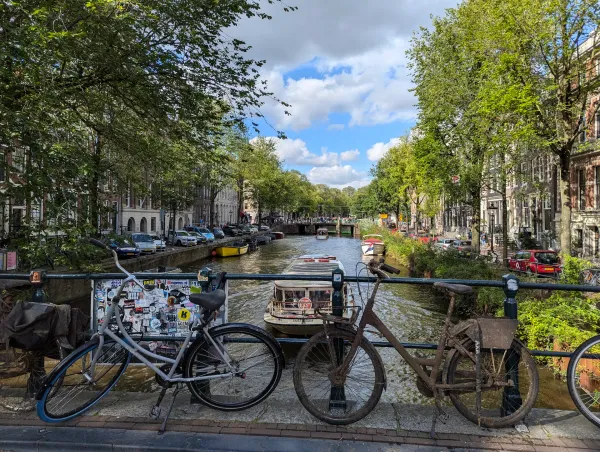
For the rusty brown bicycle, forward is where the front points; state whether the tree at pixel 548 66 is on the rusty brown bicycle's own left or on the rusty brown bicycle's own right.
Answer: on the rusty brown bicycle's own right

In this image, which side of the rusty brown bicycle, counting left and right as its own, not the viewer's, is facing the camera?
left

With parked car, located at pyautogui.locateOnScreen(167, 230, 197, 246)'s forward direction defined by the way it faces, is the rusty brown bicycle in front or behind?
in front

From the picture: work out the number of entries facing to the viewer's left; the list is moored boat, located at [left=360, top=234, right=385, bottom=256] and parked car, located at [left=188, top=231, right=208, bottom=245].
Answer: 0

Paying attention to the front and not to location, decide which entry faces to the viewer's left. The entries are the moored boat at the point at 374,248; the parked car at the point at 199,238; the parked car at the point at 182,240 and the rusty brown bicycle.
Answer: the rusty brown bicycle
